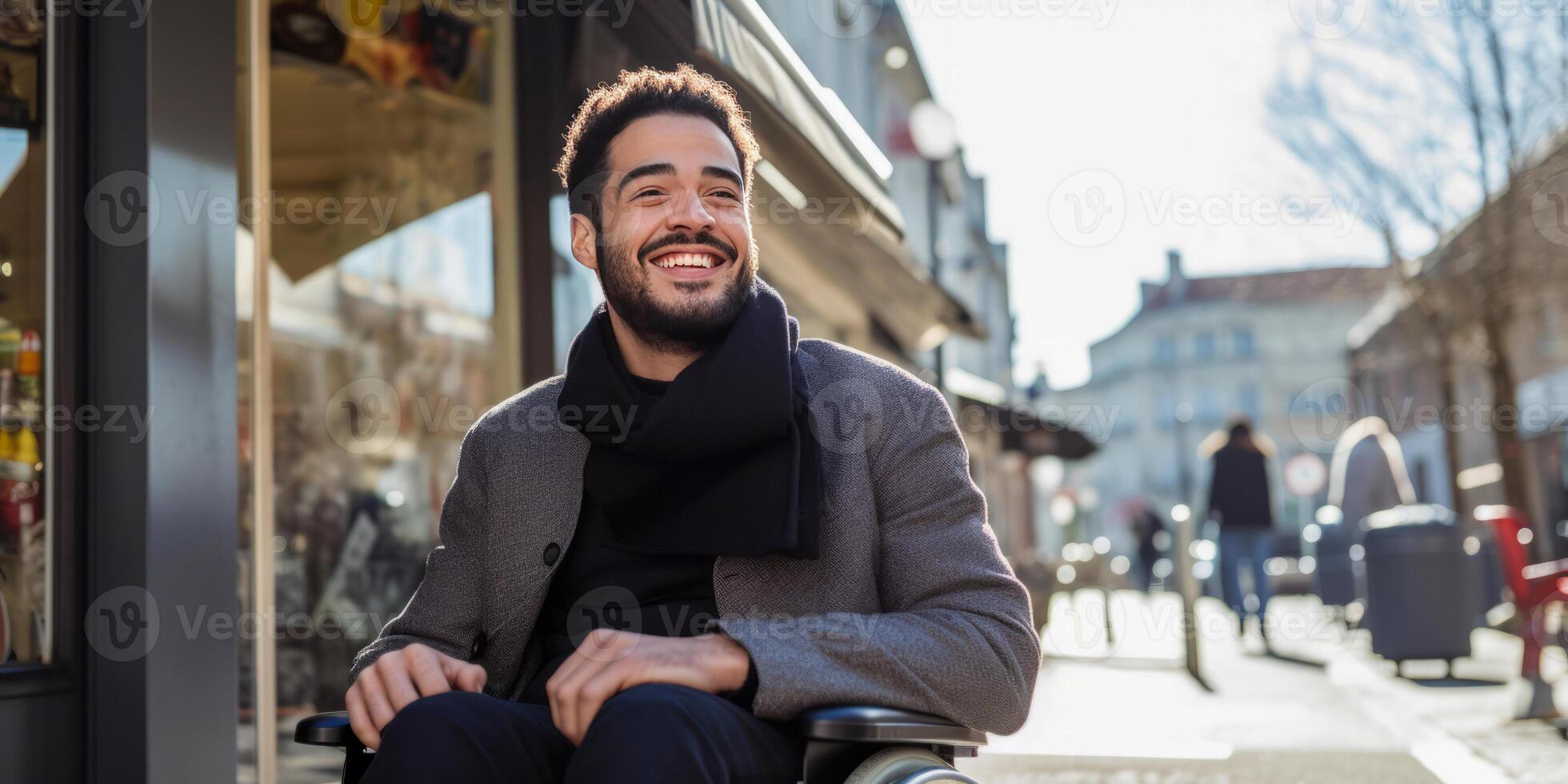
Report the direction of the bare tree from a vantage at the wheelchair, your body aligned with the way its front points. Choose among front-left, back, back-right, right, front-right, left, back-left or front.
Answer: back

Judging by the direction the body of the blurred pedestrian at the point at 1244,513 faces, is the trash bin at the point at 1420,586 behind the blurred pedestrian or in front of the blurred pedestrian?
behind

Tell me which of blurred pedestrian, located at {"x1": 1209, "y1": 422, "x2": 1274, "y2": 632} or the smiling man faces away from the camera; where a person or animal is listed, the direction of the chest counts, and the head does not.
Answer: the blurred pedestrian

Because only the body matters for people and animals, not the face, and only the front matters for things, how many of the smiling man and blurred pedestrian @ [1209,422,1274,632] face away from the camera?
1

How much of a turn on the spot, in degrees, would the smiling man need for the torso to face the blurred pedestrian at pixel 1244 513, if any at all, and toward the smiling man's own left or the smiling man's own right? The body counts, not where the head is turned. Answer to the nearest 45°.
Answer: approximately 180°

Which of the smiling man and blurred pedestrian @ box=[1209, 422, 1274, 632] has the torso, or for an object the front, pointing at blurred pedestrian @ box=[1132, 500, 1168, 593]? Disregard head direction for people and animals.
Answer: blurred pedestrian @ box=[1209, 422, 1274, 632]

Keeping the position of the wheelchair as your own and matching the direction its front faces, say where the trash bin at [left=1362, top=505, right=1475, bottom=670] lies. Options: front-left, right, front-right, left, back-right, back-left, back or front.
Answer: back

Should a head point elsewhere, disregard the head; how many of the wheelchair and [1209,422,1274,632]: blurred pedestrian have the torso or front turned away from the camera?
1

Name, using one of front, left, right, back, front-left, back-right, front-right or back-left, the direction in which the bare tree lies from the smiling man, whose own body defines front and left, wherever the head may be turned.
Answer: back

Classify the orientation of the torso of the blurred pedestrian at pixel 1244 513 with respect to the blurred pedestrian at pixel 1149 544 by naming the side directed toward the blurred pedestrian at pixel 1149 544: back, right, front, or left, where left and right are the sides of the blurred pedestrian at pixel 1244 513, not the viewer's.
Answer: front

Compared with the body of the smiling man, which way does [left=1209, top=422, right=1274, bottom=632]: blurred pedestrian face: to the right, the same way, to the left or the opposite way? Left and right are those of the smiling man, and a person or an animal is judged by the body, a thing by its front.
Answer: the opposite way

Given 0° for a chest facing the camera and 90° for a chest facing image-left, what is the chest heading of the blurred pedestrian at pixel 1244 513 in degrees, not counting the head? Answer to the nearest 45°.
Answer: approximately 180°

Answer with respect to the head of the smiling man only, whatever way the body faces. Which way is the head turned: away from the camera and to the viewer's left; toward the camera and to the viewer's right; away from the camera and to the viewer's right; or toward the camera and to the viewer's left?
toward the camera and to the viewer's right
